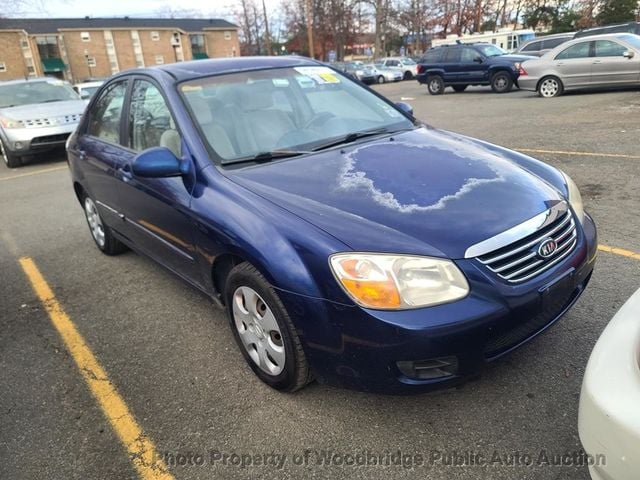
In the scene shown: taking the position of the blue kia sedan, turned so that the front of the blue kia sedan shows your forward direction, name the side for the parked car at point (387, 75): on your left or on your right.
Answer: on your left

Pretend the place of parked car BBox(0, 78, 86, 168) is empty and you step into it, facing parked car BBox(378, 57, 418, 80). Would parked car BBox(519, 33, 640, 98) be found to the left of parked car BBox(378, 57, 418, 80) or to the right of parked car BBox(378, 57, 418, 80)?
right

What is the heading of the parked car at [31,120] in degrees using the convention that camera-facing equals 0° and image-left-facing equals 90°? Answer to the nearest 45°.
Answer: approximately 315°

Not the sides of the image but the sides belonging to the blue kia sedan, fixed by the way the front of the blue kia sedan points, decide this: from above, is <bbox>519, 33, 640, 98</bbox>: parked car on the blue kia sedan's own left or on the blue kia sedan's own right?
on the blue kia sedan's own left

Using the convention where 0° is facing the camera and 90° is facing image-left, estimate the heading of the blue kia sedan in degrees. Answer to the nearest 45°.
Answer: approximately 315°

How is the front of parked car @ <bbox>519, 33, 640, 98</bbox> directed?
to the viewer's right

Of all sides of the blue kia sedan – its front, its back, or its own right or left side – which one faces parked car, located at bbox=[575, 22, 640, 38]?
left
